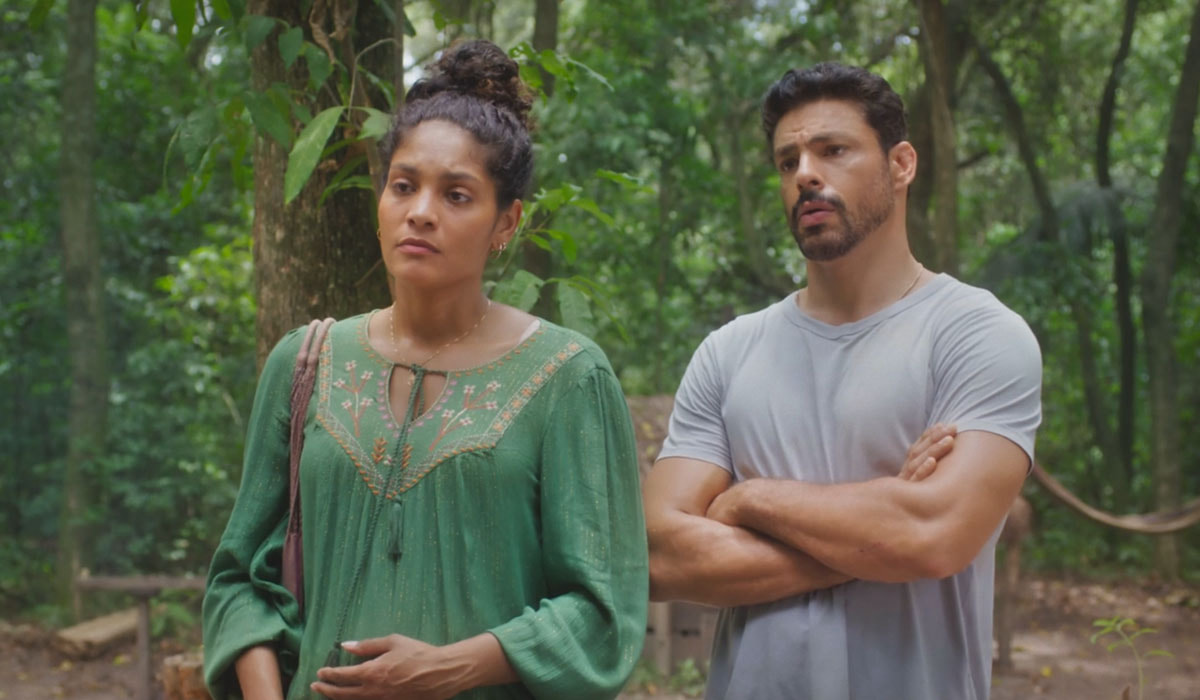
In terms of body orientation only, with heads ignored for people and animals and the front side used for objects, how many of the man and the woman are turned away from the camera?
0

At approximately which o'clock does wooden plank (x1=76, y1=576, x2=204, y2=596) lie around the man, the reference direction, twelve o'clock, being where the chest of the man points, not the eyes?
The wooden plank is roughly at 3 o'clock from the man.

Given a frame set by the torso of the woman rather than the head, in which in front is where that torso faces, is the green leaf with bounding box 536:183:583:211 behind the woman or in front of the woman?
behind

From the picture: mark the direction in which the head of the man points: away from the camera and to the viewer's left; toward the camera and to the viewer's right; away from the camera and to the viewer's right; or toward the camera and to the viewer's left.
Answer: toward the camera and to the viewer's left

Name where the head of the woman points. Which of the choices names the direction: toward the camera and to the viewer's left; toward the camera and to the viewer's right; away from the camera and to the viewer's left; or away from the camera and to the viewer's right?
toward the camera and to the viewer's left

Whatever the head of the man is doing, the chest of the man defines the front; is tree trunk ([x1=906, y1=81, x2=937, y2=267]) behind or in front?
behind

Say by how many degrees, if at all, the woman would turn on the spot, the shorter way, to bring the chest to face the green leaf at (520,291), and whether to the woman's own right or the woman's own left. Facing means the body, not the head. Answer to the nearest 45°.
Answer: approximately 135° to the woman's own right

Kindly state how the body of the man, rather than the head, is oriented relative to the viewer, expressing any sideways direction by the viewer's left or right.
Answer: facing the viewer and to the left of the viewer

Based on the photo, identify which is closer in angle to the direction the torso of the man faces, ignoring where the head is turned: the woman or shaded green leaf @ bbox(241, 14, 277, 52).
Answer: the woman

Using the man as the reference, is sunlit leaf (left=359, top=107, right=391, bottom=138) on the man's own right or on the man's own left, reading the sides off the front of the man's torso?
on the man's own right
